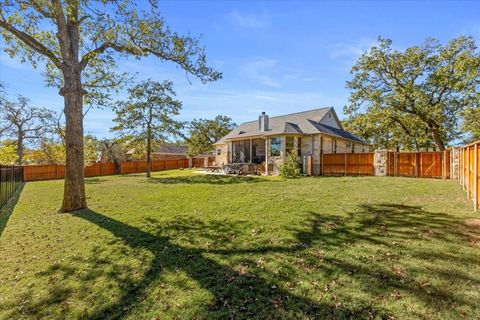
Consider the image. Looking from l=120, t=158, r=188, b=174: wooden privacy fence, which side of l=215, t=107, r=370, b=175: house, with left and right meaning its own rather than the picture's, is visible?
left

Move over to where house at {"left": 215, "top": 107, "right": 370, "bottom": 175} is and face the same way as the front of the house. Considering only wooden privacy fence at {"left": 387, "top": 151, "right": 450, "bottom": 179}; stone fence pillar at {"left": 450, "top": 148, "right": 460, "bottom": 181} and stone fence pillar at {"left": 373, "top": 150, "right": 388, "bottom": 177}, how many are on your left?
0

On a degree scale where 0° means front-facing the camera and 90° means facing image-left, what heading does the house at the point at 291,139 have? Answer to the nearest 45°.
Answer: approximately 225°

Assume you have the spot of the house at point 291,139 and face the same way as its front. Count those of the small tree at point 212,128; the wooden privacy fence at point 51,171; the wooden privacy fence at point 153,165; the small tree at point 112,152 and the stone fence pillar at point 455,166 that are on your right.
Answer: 1

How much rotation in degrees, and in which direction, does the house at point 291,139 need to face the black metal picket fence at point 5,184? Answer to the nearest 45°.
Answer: approximately 180°

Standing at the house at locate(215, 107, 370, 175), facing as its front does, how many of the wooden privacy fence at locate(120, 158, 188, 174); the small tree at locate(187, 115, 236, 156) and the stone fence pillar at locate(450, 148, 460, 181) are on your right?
1

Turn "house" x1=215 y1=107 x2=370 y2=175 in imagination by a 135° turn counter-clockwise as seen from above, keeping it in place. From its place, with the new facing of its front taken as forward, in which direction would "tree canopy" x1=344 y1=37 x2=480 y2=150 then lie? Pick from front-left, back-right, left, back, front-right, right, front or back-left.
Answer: back

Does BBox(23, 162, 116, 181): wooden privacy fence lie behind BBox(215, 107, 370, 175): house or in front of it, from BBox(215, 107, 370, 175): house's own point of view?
behind

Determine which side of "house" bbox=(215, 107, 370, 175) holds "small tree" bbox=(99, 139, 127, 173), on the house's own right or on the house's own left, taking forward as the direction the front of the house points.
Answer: on the house's own left

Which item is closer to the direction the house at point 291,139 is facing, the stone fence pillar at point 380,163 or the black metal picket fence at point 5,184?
the stone fence pillar

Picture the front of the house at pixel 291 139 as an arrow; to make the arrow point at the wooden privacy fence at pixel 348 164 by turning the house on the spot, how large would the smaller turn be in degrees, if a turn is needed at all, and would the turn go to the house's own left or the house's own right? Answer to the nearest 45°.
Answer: approximately 90° to the house's own right

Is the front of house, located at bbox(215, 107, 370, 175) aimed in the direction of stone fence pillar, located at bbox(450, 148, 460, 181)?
no

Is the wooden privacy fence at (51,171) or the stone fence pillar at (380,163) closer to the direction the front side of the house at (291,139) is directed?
the stone fence pillar

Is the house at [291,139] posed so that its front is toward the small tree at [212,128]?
no

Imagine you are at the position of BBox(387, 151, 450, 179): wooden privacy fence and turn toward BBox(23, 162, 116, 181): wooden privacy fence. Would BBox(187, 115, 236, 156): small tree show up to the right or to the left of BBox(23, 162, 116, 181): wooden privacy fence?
right

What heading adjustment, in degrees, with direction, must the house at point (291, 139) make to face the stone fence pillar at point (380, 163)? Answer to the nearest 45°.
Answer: approximately 90° to its right

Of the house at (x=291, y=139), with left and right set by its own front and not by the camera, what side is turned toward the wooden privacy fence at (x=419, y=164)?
right
